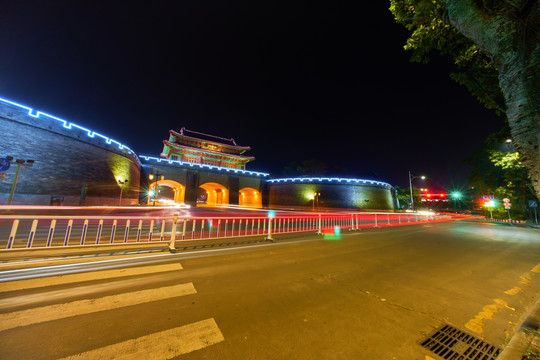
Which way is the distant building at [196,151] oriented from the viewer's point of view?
toward the camera

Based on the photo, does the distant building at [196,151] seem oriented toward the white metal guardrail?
yes

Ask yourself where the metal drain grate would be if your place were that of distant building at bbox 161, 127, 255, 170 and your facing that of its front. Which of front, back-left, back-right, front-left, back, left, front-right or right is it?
front

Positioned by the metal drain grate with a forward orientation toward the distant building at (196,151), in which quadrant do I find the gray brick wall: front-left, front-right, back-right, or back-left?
front-left

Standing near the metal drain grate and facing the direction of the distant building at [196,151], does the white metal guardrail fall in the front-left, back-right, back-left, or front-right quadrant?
front-left
